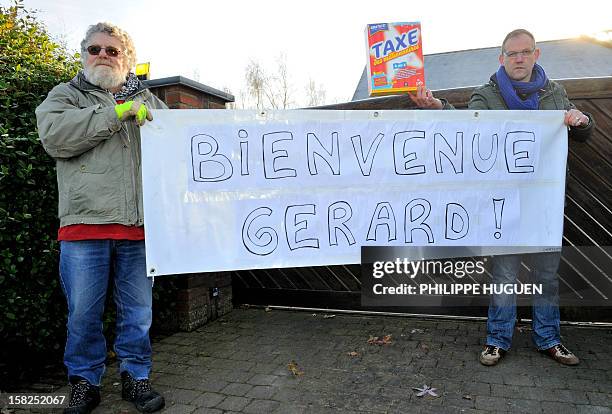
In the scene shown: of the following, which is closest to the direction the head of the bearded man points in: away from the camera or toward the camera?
toward the camera

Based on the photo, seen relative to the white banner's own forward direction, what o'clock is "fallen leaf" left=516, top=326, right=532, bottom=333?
The fallen leaf is roughly at 8 o'clock from the white banner.

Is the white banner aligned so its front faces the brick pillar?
no

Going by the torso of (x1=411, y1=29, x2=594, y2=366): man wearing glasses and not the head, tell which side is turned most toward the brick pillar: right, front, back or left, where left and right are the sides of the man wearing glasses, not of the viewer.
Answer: right

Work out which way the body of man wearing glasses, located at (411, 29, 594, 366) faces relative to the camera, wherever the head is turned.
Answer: toward the camera

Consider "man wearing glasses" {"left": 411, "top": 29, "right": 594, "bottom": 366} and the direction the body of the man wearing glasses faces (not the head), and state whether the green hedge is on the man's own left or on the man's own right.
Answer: on the man's own right

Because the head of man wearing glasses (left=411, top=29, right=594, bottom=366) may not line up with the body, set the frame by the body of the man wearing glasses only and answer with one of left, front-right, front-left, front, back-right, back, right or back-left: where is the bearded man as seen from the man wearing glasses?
front-right

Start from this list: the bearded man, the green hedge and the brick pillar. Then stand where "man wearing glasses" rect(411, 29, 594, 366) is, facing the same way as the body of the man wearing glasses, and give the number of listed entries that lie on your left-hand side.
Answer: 0

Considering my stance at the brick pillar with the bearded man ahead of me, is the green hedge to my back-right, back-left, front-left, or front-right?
front-right

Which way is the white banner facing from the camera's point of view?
toward the camera

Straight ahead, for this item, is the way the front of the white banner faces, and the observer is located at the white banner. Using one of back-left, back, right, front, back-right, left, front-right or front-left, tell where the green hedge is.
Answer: right

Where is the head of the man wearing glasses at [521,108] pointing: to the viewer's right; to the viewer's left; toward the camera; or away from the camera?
toward the camera
